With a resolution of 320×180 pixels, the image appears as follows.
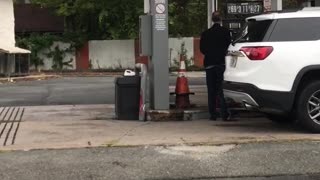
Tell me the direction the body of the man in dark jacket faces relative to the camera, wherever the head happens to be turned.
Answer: away from the camera

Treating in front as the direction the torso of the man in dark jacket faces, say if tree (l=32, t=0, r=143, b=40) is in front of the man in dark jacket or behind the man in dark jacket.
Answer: in front

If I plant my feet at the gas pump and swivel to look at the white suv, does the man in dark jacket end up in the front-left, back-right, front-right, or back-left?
front-right

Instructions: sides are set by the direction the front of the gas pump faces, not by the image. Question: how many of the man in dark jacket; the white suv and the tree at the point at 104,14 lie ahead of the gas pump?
2

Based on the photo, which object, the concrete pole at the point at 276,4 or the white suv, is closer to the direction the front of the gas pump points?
the white suv

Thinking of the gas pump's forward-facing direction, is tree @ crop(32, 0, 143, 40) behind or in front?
behind

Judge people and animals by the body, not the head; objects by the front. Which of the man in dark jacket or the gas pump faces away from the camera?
the man in dark jacket

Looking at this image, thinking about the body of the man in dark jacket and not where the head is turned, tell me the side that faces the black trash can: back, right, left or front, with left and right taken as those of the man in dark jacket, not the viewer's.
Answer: left

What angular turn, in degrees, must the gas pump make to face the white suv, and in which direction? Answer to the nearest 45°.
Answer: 0° — it already faces it

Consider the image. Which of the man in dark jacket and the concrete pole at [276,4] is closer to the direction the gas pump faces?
the man in dark jacket

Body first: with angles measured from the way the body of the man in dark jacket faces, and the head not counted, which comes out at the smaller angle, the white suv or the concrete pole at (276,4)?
the concrete pole

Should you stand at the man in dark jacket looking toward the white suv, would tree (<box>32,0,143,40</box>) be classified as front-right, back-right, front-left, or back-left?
back-left

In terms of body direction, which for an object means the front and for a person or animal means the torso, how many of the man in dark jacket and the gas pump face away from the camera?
1
